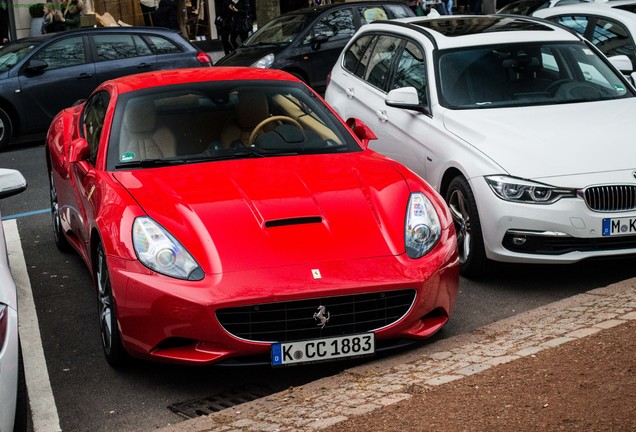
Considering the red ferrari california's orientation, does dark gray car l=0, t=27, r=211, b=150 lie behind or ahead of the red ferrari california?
behind

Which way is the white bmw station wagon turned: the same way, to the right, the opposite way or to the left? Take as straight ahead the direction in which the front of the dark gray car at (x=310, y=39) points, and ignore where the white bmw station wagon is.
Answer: to the left

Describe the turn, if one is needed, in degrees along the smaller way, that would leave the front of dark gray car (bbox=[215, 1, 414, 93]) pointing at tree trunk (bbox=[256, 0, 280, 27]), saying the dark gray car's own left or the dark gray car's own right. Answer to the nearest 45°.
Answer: approximately 135° to the dark gray car's own right

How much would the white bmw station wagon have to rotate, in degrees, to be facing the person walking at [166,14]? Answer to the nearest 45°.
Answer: approximately 180°

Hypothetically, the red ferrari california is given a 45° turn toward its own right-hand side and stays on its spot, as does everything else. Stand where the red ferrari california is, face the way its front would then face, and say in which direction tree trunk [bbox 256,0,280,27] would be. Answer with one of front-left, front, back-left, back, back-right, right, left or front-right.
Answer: back

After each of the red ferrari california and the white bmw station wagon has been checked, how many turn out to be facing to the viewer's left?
0

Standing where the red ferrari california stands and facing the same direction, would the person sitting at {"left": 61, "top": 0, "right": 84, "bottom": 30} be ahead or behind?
behind

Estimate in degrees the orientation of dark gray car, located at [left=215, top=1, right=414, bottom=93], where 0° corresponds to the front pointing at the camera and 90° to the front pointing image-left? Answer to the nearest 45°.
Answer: approximately 45°

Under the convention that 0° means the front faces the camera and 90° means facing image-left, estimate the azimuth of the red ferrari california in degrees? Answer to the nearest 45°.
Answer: approximately 315°

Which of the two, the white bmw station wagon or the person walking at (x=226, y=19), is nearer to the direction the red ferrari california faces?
the white bmw station wagon

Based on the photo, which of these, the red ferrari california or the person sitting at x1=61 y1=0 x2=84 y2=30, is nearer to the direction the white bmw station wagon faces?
the red ferrari california

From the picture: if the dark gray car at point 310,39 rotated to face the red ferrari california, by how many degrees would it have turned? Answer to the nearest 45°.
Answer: approximately 45° to its left

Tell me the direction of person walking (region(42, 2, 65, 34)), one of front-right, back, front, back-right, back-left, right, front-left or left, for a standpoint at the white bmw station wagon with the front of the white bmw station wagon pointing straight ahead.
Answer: back
